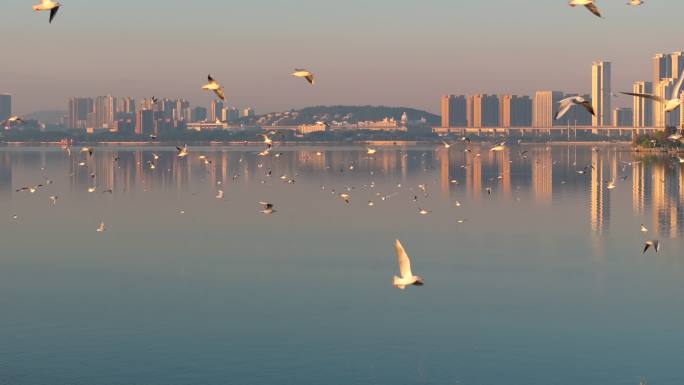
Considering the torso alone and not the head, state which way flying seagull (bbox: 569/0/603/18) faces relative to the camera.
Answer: to the viewer's left

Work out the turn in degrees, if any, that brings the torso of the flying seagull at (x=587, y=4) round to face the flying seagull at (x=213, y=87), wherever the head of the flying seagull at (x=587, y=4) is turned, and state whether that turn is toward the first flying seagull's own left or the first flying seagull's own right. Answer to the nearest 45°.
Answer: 0° — it already faces it
